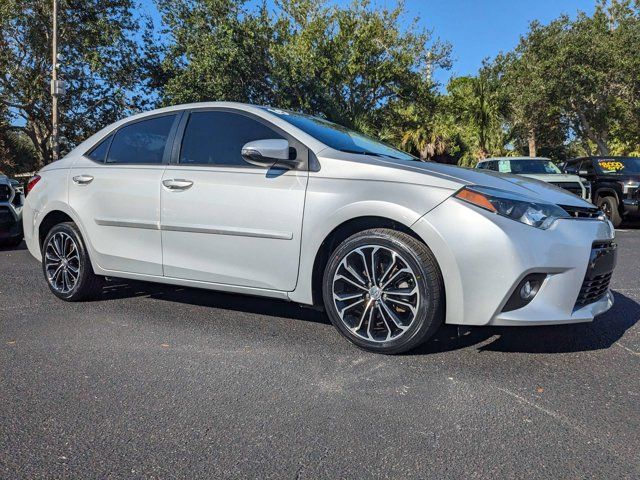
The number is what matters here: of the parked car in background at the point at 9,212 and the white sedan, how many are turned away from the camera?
0

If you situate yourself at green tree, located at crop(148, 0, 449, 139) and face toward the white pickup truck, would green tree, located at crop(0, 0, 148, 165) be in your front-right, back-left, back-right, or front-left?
back-right

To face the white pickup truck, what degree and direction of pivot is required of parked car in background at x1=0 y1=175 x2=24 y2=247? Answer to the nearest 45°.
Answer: approximately 45° to its left

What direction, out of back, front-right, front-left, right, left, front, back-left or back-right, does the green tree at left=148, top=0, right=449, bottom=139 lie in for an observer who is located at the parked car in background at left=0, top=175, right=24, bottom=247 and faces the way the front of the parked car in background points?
left

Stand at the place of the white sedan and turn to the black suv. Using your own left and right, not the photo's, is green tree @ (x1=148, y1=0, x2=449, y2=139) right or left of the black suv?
left

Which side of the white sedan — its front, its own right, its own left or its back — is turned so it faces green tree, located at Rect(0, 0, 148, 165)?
back

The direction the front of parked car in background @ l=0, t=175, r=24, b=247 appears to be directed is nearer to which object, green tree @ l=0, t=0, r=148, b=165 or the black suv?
the black suv

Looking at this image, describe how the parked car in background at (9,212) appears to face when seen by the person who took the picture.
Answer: facing the viewer and to the right of the viewer

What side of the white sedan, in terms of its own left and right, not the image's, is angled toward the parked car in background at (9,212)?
back

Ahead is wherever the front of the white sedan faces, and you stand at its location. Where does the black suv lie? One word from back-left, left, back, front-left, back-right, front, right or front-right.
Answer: left
